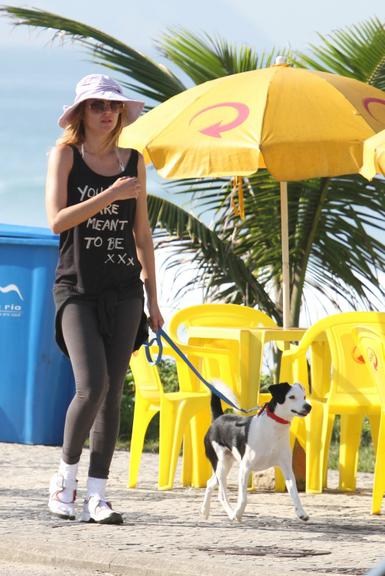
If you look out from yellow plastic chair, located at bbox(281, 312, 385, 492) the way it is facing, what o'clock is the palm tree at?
The palm tree is roughly at 4 o'clock from the yellow plastic chair.

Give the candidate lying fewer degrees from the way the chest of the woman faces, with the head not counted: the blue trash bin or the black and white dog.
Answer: the black and white dog

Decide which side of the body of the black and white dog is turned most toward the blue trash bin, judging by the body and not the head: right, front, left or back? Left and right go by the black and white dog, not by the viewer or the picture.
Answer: back

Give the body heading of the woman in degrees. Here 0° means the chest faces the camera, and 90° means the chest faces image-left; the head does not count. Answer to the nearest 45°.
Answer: approximately 315°
